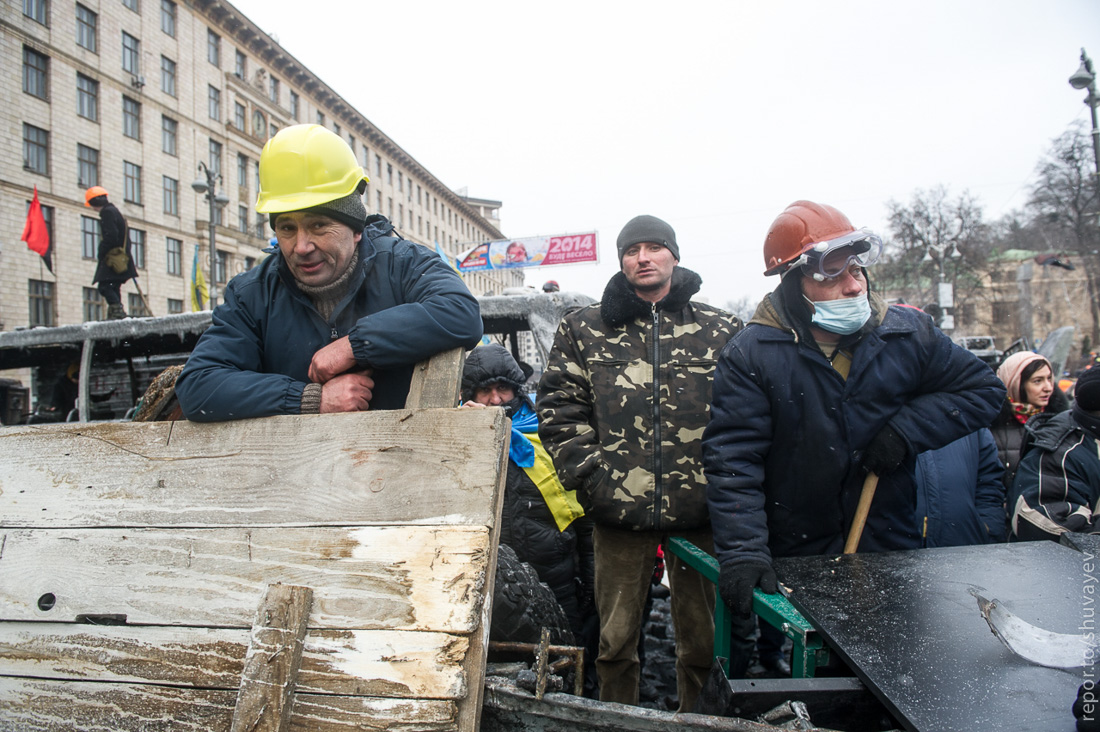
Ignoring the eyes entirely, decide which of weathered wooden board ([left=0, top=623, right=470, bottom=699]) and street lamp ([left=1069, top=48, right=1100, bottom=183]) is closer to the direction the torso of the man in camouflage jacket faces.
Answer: the weathered wooden board

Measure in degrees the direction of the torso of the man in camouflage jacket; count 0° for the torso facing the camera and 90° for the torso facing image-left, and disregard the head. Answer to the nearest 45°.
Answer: approximately 0°

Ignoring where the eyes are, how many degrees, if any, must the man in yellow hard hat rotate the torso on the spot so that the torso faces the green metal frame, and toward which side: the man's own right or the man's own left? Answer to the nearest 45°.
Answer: approximately 45° to the man's own left

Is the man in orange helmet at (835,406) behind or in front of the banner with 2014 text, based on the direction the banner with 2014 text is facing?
in front

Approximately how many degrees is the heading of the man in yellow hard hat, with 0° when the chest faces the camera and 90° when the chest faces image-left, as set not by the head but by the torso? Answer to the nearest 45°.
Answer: approximately 0°

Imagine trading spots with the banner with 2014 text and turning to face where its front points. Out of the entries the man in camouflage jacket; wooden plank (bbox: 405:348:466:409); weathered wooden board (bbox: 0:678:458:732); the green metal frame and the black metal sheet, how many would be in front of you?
5

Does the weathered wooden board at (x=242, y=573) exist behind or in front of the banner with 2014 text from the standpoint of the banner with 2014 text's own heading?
in front
